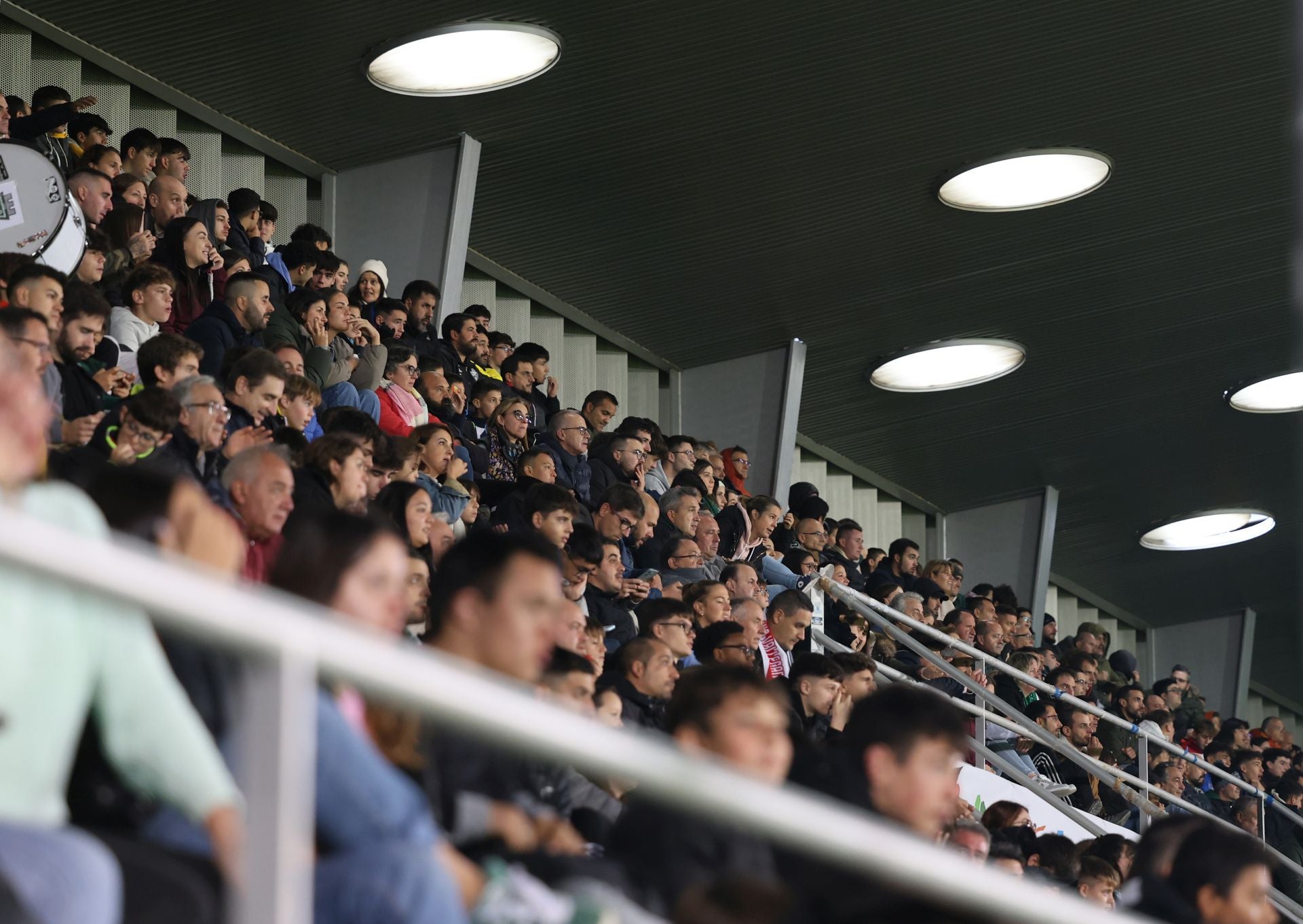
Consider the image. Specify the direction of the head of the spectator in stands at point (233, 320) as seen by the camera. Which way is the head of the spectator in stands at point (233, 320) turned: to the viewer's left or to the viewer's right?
to the viewer's right

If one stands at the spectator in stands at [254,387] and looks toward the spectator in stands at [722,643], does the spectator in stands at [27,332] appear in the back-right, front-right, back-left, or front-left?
back-right

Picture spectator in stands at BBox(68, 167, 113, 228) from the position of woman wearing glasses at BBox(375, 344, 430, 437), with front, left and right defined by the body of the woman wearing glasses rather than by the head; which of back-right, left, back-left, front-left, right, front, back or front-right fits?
right

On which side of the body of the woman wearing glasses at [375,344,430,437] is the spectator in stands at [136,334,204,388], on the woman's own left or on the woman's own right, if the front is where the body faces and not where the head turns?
on the woman's own right
